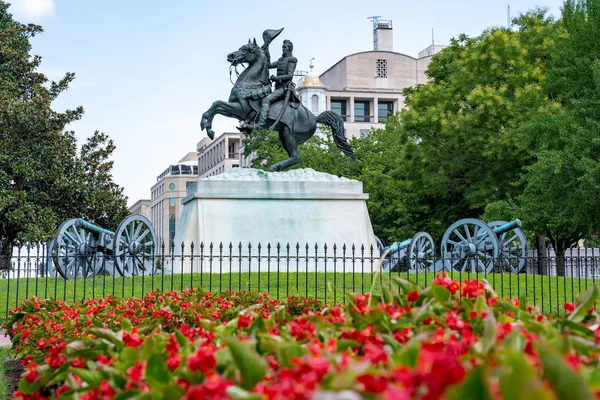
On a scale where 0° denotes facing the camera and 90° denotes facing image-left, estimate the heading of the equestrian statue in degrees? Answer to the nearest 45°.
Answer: approximately 90°

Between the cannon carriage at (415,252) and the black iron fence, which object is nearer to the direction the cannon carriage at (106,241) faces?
the black iron fence

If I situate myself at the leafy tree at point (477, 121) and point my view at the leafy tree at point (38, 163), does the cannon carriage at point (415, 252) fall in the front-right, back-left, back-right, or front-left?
front-left

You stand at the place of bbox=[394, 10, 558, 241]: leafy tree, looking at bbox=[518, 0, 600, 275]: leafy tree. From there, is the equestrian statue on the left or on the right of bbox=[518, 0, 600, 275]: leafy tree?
right

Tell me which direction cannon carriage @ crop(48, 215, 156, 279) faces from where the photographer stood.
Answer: facing the viewer and to the left of the viewer

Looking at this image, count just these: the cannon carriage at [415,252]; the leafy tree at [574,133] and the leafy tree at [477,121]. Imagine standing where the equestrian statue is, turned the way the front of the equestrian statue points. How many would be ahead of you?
0

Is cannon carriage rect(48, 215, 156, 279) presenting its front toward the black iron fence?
no

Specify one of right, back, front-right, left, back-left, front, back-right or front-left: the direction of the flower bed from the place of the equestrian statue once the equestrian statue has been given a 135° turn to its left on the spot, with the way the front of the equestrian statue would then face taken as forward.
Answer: front-right

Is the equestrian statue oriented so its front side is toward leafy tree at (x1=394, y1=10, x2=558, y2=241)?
no
